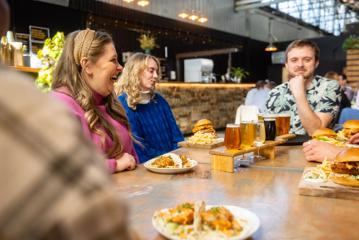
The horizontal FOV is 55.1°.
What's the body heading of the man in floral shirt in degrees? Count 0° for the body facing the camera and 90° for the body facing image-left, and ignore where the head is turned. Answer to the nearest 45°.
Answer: approximately 0°

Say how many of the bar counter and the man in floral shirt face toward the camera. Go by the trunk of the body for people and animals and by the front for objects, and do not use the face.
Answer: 2

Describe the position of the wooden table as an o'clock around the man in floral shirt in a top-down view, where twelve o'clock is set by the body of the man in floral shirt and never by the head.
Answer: The wooden table is roughly at 12 o'clock from the man in floral shirt.

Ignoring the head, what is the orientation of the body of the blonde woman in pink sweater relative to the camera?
to the viewer's right

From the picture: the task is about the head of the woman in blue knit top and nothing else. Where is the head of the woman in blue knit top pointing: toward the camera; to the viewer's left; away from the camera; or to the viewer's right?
to the viewer's right

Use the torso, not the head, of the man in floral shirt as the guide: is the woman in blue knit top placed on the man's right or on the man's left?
on the man's right

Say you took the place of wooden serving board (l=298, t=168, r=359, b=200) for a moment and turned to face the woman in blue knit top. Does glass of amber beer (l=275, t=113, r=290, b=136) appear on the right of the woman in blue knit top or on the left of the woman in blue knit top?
right

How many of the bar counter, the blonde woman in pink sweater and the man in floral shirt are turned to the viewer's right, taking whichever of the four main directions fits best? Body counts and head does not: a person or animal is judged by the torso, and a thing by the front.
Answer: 1

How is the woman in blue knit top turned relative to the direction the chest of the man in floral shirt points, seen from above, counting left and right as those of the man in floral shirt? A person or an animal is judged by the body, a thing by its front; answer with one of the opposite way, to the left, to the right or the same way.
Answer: to the left

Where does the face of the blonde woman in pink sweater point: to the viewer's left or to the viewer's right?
to the viewer's right

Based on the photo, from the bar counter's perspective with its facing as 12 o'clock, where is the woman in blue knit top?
The woman in blue knit top is roughly at 12 o'clock from the bar counter.
